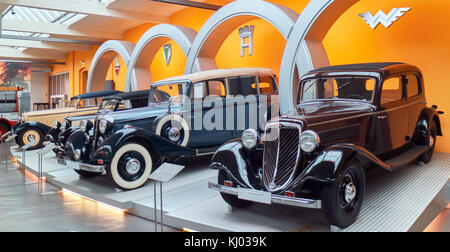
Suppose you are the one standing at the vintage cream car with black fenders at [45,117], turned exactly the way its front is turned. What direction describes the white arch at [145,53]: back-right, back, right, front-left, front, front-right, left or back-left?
back

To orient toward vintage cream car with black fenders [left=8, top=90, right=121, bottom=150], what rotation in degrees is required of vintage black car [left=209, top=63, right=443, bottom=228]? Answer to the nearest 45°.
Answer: approximately 90° to its right

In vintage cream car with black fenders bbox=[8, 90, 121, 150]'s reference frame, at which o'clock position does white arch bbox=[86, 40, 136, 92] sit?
The white arch is roughly at 4 o'clock from the vintage cream car with black fenders.

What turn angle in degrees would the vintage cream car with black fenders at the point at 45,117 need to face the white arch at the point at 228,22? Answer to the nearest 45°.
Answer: approximately 135° to its left

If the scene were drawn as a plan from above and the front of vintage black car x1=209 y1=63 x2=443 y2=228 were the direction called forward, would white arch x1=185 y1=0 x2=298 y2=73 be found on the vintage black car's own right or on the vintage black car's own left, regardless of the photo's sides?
on the vintage black car's own right

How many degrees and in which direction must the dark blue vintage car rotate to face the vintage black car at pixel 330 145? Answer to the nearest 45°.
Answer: approximately 90° to its left

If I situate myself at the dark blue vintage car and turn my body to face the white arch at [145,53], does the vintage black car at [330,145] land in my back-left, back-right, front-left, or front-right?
back-right

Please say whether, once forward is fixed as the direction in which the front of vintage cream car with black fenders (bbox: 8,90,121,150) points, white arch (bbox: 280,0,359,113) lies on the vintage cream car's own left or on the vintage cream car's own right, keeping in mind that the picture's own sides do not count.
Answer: on the vintage cream car's own left
